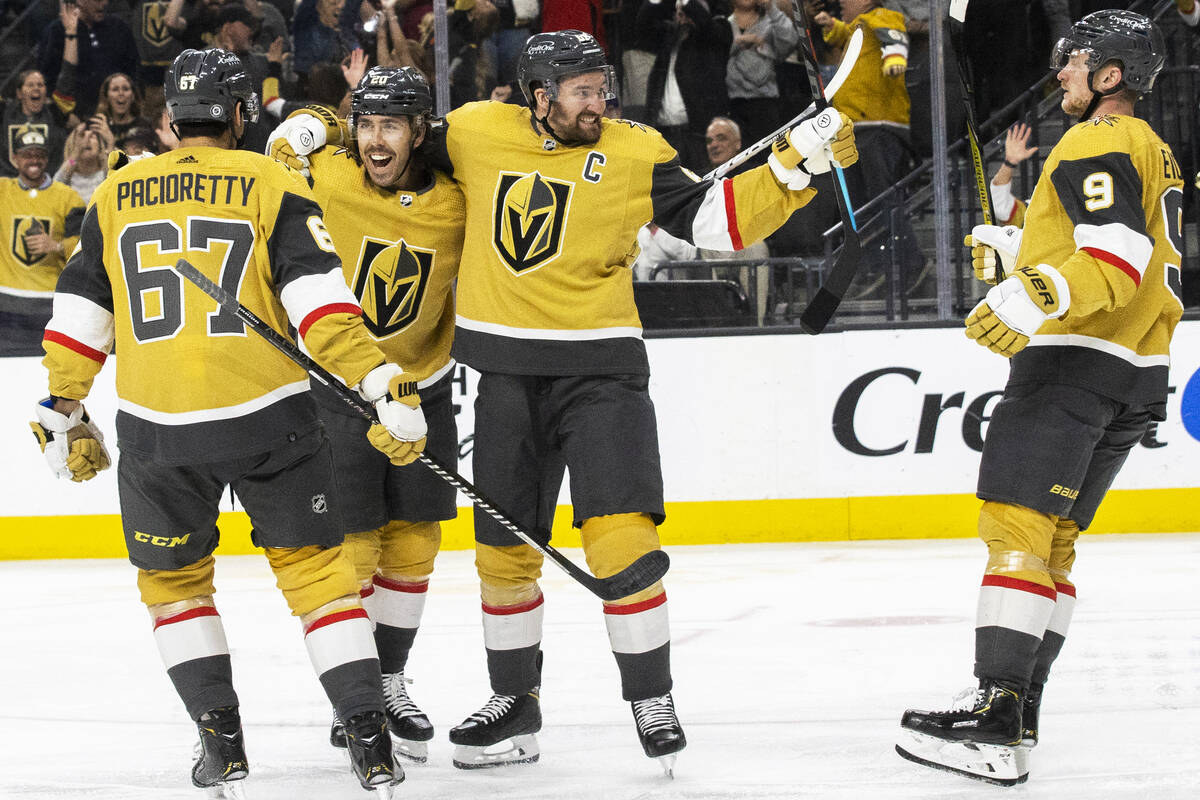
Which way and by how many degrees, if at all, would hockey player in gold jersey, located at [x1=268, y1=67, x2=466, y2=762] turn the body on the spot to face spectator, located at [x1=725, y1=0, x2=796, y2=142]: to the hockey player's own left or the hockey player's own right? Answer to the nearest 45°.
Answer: approximately 135° to the hockey player's own left

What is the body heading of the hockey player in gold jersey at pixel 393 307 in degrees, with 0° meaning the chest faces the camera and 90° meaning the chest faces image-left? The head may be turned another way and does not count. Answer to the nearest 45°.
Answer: approximately 0°

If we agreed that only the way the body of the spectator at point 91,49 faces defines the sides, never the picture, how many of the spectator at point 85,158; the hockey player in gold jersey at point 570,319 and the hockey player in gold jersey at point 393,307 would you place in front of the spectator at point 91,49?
3

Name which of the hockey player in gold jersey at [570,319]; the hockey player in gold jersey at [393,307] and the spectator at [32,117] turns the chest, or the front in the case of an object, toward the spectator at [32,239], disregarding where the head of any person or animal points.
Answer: the spectator at [32,117]

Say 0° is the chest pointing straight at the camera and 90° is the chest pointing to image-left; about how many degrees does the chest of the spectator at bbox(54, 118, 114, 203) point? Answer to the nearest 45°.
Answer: approximately 0°

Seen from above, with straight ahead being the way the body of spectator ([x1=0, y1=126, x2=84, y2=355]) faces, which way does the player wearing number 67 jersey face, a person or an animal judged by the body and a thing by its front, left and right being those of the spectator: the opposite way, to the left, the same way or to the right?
the opposite way

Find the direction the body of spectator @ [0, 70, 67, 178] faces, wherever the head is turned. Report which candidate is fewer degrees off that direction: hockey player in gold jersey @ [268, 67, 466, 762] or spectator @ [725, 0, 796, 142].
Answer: the hockey player in gold jersey

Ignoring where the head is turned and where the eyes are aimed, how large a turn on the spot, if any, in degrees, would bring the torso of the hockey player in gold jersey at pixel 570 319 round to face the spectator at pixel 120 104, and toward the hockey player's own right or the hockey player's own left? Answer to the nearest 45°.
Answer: approximately 135° to the hockey player's own right

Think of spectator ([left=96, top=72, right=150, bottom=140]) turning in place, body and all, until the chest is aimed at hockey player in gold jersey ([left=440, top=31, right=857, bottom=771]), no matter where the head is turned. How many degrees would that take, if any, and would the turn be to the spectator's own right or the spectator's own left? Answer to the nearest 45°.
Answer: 0° — they already face them

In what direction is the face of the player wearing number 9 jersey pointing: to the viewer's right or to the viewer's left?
to the viewer's left

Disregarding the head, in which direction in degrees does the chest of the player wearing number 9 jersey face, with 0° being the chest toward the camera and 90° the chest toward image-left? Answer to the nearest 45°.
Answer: approximately 90°

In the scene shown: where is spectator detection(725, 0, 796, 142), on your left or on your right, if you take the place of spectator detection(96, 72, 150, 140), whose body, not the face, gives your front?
on your left
